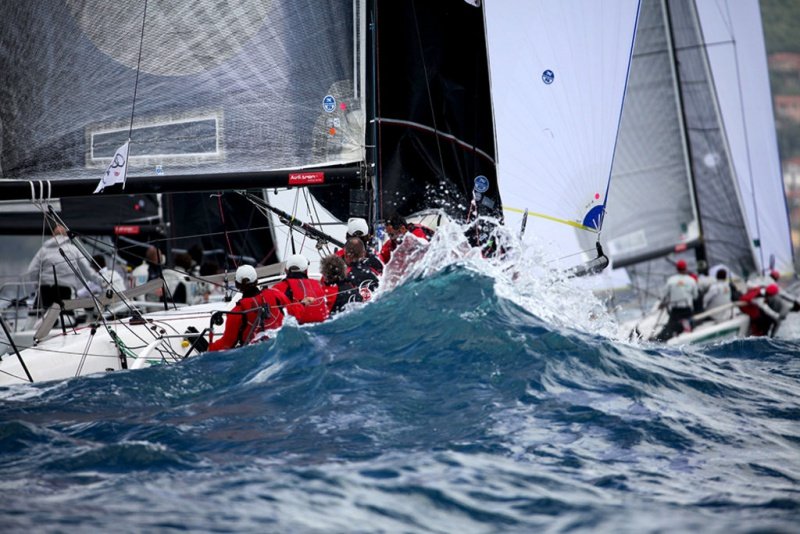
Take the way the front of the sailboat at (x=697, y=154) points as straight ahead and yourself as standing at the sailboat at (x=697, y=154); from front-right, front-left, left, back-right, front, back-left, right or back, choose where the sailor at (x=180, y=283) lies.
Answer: back-right

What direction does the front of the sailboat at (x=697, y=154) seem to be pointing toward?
to the viewer's right
